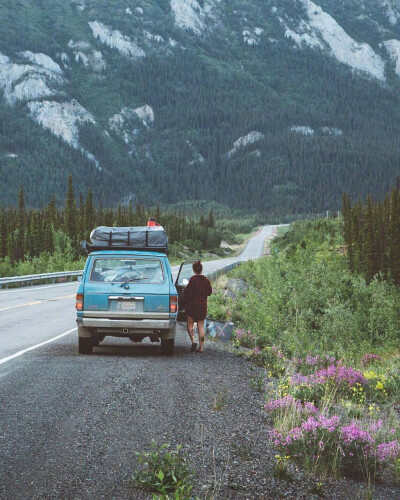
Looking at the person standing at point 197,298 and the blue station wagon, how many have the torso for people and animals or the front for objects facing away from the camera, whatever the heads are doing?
2

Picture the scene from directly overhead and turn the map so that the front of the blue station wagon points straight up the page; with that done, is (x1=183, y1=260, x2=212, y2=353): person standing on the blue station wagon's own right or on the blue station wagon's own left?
on the blue station wagon's own right

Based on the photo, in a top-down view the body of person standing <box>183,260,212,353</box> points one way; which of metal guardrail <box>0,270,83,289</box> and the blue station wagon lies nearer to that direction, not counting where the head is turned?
the metal guardrail

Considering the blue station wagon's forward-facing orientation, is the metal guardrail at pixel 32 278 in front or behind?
in front

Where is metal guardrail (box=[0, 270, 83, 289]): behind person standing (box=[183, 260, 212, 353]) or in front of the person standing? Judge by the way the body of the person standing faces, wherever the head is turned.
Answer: in front

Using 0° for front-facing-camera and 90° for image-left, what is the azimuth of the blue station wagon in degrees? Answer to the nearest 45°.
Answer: approximately 180°

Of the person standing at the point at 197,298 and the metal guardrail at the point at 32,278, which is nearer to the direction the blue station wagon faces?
the metal guardrail

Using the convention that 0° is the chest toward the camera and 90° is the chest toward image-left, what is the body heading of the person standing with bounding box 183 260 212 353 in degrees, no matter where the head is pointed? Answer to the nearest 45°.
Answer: approximately 180°
